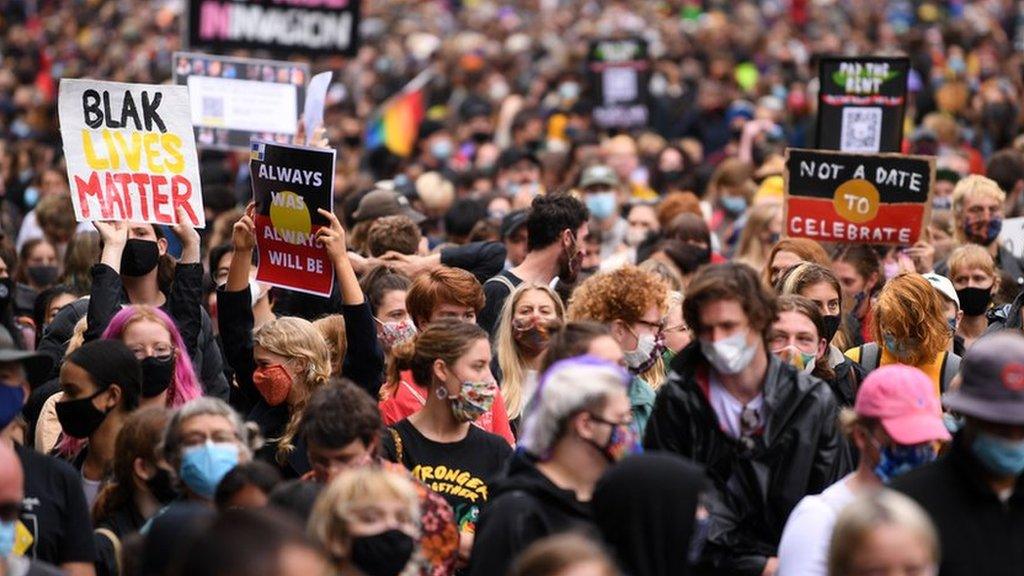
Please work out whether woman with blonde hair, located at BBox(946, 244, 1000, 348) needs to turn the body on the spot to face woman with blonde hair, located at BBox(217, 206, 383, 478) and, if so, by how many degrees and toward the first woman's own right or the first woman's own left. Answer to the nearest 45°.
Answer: approximately 45° to the first woman's own right

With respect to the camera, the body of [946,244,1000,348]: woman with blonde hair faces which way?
toward the camera

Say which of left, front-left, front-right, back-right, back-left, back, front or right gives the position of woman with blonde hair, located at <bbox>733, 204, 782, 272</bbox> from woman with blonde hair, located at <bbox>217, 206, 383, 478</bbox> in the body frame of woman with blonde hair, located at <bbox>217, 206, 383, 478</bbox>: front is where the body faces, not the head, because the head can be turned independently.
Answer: back

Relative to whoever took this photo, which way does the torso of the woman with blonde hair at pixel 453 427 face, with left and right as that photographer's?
facing the viewer and to the right of the viewer

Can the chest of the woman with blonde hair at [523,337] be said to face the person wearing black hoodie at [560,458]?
yes

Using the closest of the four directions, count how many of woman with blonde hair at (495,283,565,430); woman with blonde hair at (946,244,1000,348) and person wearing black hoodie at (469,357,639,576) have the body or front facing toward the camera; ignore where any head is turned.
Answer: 2

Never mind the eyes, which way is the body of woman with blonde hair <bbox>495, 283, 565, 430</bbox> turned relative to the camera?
toward the camera

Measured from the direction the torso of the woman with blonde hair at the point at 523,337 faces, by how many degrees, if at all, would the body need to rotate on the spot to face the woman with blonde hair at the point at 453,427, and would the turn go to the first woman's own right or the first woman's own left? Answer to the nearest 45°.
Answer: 0° — they already face them

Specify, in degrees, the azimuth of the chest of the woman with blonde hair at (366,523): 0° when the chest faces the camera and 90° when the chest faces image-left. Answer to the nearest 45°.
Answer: approximately 315°

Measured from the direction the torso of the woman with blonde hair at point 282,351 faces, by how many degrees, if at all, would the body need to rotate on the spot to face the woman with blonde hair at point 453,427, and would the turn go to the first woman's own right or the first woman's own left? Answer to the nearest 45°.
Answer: approximately 90° to the first woman's own left
